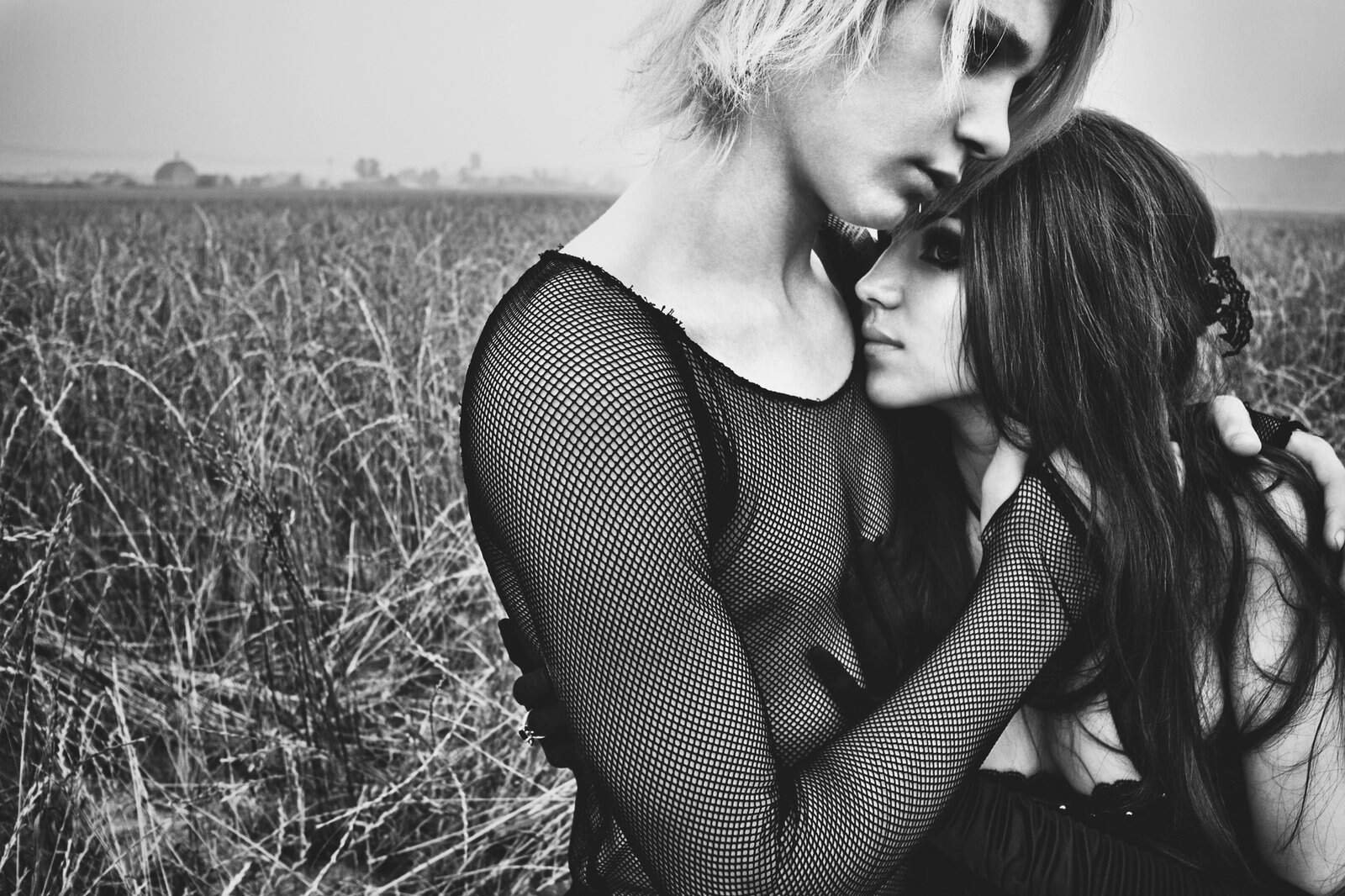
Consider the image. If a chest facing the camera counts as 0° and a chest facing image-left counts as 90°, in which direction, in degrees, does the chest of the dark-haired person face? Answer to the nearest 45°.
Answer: approximately 45°

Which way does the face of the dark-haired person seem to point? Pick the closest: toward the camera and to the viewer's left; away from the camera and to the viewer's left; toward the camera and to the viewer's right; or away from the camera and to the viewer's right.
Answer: toward the camera and to the viewer's left
